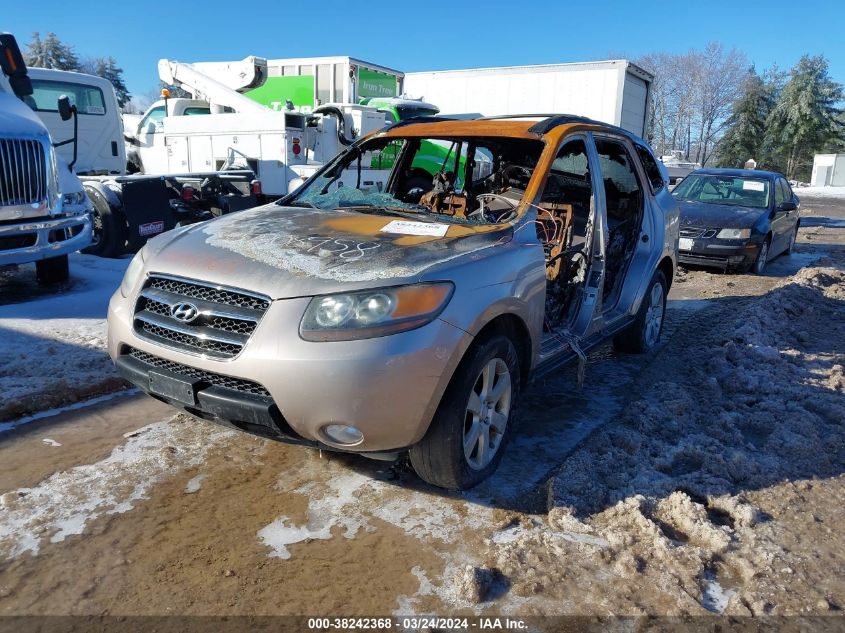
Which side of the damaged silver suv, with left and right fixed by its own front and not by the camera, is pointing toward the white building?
back

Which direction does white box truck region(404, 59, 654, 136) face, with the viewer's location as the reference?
facing away from the viewer and to the left of the viewer

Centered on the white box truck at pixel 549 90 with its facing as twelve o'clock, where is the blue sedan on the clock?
The blue sedan is roughly at 7 o'clock from the white box truck.

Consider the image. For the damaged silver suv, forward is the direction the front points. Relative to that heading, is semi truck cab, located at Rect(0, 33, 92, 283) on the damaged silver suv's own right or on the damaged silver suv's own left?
on the damaged silver suv's own right

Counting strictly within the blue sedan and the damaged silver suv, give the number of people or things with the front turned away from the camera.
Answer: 0

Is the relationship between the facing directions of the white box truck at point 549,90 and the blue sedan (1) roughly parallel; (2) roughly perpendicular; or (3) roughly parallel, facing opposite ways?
roughly perpendicular

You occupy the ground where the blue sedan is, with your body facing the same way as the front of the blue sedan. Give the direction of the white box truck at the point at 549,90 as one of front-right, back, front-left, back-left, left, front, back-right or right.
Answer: right

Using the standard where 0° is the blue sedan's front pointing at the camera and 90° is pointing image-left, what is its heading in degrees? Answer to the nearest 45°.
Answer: approximately 45°
